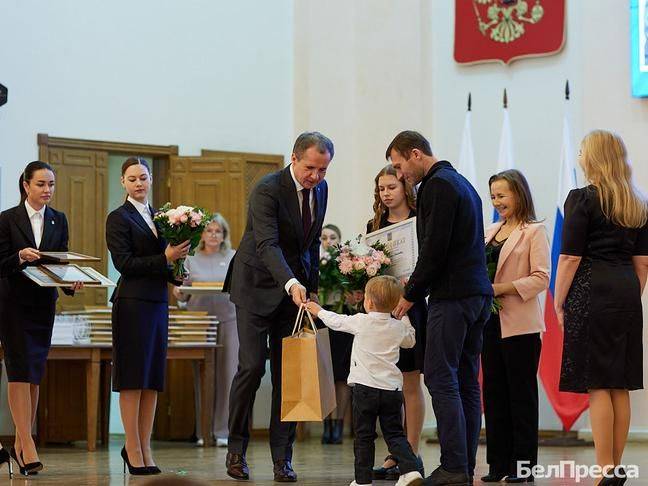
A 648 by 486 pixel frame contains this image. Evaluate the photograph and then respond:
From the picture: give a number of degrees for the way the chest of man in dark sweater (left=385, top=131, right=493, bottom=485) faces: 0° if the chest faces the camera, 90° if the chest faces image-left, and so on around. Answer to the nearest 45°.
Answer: approximately 90°

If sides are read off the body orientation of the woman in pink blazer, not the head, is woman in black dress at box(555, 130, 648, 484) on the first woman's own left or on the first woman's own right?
on the first woman's own left

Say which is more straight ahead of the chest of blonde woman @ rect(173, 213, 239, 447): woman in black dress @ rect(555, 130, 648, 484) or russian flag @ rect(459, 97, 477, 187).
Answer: the woman in black dress

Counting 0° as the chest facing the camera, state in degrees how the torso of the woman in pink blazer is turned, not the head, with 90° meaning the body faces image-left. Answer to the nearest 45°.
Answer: approximately 45°

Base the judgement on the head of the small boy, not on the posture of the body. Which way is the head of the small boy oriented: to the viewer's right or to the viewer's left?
to the viewer's left

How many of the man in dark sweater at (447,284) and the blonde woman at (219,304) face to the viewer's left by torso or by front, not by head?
1

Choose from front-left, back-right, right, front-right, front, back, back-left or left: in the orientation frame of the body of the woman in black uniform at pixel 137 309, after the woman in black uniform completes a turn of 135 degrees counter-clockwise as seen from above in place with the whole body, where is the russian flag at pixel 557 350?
front-right

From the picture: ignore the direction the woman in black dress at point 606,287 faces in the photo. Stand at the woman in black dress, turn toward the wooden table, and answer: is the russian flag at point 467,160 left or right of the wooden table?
right

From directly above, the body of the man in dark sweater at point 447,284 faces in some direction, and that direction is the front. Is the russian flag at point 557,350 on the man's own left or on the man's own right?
on the man's own right

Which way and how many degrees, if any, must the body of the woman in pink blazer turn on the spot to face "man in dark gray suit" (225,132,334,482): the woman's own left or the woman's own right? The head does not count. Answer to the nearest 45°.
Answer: approximately 45° to the woman's own right
